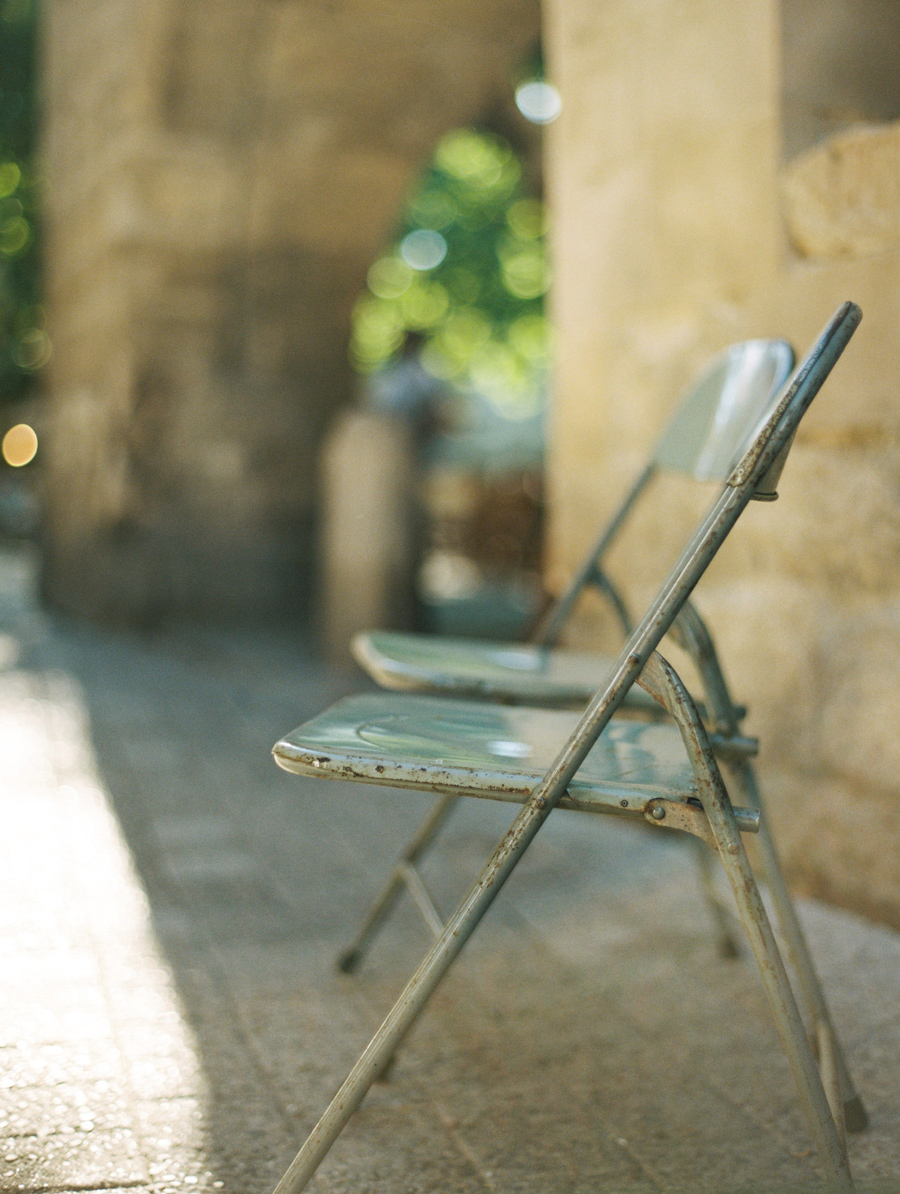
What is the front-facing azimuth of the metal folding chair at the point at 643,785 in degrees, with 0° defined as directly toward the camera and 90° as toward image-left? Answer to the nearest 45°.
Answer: approximately 90°

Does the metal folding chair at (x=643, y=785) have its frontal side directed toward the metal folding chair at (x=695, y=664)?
no
